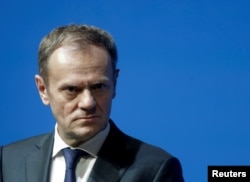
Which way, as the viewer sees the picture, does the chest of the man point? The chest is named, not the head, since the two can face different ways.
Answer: toward the camera
